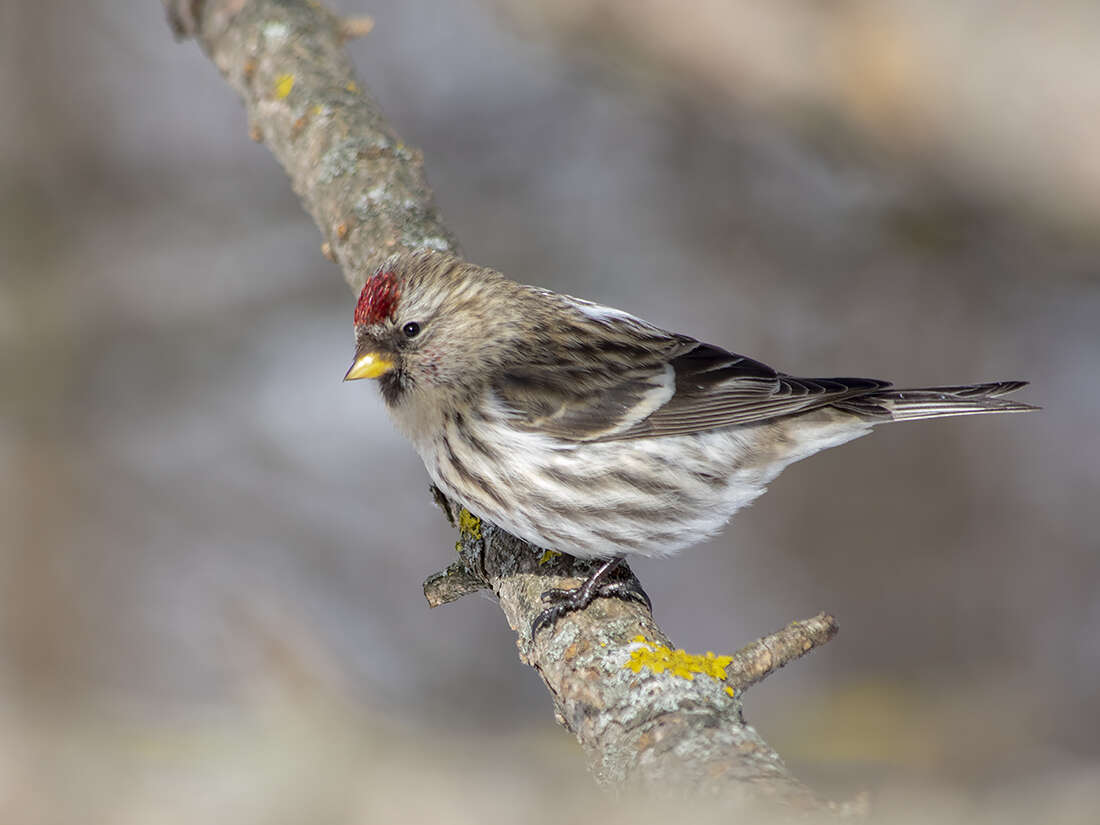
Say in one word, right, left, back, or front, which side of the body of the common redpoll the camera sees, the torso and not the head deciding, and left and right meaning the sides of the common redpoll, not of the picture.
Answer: left
